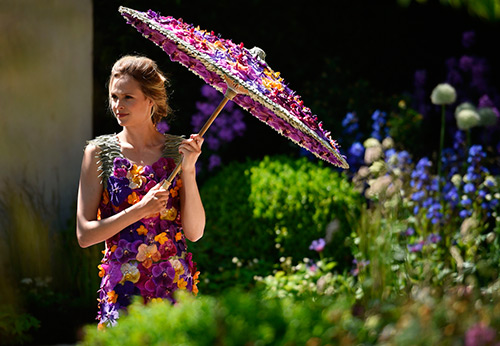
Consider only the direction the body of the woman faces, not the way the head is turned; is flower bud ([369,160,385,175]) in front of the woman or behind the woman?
behind

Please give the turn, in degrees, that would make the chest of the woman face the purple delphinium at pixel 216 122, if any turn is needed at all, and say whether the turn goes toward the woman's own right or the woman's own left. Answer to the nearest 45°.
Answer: approximately 180°

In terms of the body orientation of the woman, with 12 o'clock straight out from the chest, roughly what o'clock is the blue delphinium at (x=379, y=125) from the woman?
The blue delphinium is roughly at 7 o'clock from the woman.

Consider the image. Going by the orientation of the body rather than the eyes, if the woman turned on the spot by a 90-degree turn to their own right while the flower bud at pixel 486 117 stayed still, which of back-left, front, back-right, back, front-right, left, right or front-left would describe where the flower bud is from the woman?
back-right

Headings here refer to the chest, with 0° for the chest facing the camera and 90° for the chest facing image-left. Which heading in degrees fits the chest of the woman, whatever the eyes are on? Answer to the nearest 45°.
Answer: approximately 0°

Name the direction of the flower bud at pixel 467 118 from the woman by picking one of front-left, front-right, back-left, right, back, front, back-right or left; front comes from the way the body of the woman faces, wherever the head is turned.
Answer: back-left

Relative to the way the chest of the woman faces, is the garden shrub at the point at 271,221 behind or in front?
behind

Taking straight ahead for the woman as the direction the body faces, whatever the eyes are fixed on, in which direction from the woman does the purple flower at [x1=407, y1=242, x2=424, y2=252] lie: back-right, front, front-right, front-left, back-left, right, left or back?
back-left

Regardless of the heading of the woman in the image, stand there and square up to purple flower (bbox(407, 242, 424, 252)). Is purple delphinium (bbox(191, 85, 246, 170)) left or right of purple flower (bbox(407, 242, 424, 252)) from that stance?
left
